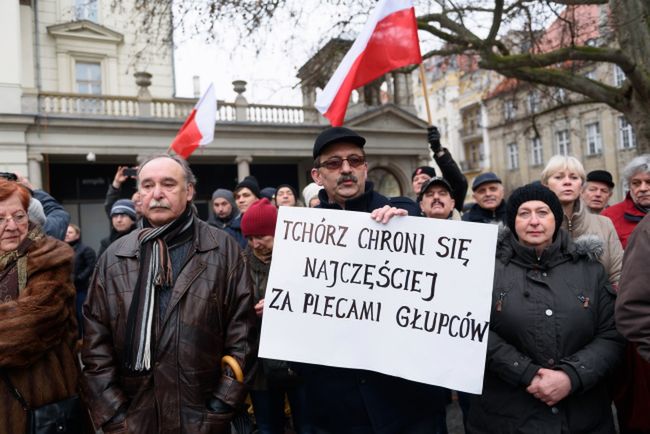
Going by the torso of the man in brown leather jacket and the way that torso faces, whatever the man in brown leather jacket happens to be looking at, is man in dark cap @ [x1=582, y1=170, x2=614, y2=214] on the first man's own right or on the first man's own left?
on the first man's own left

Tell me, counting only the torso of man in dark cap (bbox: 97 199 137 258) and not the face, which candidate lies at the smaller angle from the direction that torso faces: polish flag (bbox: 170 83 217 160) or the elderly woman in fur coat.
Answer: the elderly woman in fur coat

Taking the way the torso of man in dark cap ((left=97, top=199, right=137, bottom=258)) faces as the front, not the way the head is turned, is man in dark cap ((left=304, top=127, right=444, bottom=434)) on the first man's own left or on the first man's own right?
on the first man's own left

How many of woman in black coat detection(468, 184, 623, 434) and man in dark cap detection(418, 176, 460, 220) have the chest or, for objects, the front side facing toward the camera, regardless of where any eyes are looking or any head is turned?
2

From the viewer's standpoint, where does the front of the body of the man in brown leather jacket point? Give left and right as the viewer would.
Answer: facing the viewer

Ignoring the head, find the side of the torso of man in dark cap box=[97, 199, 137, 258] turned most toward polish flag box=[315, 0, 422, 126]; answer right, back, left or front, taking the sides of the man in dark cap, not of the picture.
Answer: left

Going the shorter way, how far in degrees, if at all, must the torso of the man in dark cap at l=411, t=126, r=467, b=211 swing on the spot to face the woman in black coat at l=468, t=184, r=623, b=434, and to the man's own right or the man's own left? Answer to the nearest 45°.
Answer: approximately 45° to the man's own left

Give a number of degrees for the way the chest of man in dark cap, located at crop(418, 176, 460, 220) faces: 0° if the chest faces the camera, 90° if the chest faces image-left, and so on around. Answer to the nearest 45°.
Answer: approximately 0°

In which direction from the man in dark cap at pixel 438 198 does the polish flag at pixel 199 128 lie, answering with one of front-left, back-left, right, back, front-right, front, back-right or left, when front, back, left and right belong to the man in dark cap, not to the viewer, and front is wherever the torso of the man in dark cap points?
back-right

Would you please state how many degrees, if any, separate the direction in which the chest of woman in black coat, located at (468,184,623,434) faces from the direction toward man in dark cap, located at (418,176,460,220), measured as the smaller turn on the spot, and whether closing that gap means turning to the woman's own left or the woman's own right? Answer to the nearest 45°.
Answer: approximately 135° to the woman's own right

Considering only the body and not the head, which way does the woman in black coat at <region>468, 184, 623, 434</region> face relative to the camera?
toward the camera

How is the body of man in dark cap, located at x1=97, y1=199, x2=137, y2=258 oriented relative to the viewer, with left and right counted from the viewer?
facing the viewer and to the left of the viewer
